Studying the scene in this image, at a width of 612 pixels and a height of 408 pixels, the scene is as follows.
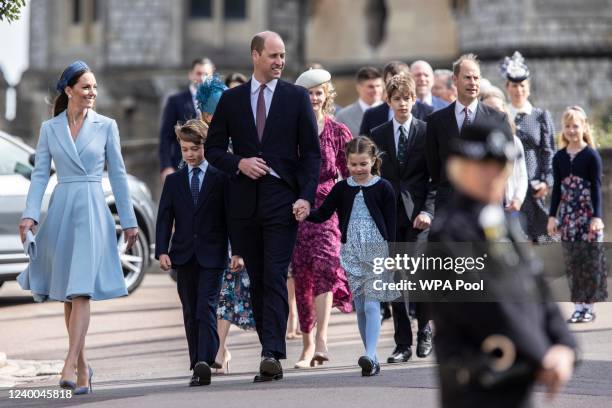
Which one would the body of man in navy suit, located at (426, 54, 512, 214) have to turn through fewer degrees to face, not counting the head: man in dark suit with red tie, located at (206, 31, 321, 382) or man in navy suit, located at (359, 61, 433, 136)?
the man in dark suit with red tie

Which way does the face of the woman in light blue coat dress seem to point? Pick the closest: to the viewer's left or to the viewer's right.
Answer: to the viewer's right

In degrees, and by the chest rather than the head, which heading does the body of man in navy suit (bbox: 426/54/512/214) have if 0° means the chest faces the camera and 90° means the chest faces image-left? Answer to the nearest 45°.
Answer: approximately 0°

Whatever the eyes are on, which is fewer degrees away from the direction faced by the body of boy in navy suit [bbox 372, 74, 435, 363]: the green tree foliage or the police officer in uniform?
the police officer in uniform

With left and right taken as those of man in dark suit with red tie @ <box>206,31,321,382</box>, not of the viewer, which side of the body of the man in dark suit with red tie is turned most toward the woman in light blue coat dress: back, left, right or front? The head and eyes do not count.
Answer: right

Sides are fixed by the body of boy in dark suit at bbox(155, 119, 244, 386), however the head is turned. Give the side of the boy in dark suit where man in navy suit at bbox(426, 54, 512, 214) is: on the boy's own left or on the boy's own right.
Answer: on the boy's own left

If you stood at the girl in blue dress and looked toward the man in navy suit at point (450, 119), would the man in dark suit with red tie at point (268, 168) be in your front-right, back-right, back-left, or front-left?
back-left

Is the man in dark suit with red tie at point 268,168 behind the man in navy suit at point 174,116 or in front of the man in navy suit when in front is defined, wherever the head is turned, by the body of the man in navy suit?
in front

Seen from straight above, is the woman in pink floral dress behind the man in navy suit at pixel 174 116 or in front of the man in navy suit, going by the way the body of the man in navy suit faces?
in front
